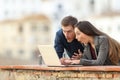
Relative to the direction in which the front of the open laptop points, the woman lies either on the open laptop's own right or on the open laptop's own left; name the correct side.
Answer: on the open laptop's own right

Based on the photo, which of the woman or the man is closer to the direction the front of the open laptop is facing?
the man

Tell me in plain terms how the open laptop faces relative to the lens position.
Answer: facing away from the viewer and to the right of the viewer

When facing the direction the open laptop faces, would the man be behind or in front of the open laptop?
in front
